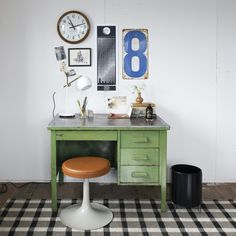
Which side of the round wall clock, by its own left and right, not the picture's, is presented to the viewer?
front

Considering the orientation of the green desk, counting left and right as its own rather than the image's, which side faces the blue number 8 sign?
back

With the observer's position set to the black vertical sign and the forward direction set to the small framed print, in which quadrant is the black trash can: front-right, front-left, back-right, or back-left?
back-left

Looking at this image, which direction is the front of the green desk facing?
toward the camera

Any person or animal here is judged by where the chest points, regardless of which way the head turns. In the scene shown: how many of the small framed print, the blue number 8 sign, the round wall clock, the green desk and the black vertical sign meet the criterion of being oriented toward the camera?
5

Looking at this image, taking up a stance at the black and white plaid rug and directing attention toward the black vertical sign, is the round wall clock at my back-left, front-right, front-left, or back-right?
front-left

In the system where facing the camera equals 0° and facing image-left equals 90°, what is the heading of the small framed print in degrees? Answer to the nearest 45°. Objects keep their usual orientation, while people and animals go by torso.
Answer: approximately 0°

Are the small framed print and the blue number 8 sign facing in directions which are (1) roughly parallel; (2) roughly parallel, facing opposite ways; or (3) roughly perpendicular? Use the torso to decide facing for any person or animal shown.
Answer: roughly parallel

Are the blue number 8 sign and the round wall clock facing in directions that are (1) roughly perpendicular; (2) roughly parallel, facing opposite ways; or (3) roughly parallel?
roughly parallel

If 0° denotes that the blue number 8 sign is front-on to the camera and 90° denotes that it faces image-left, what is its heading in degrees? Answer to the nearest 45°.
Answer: approximately 0°
